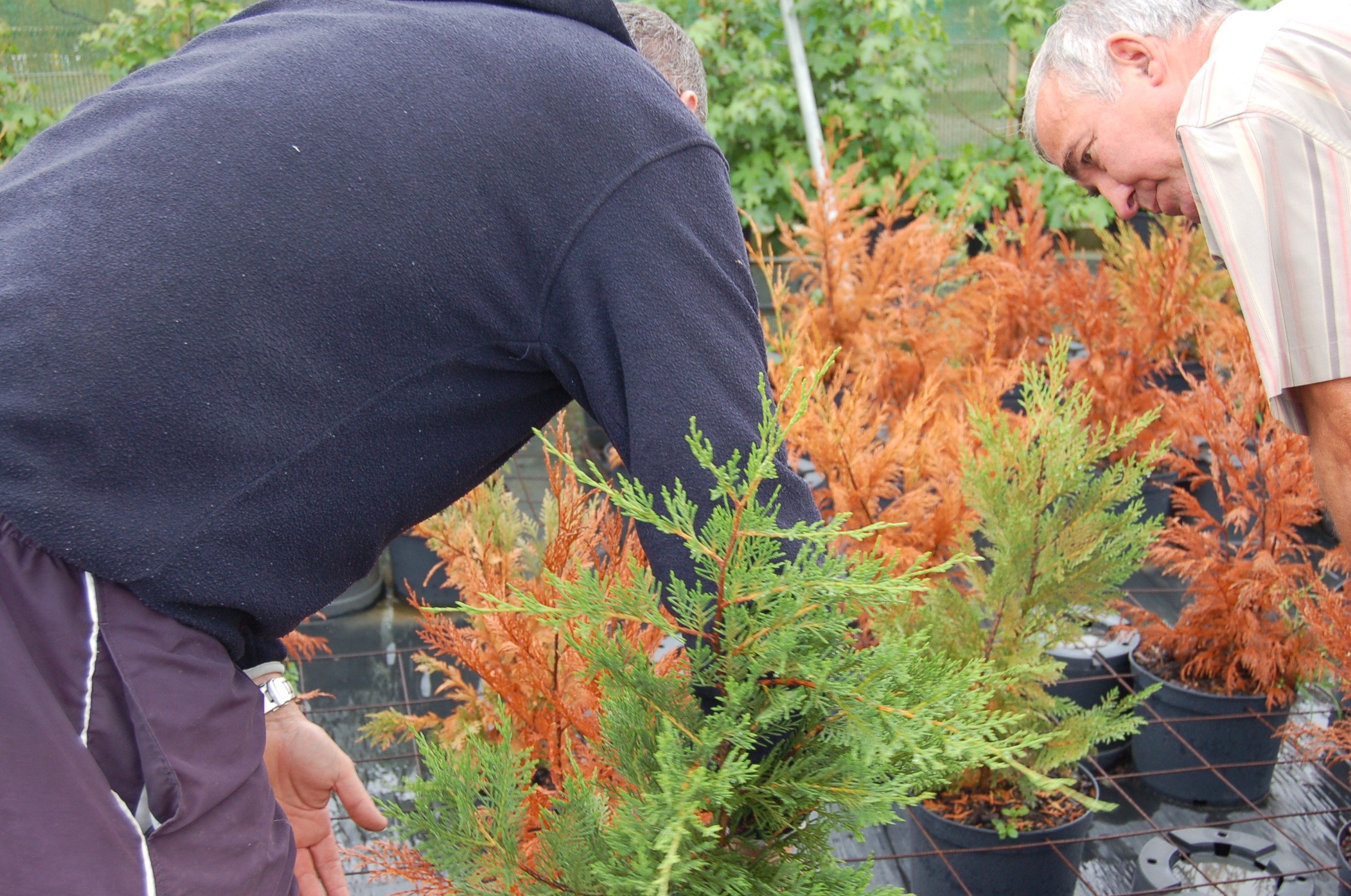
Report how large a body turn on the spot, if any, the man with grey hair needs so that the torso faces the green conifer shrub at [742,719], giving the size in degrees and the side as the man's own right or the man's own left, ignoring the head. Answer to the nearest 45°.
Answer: approximately 45° to the man's own left

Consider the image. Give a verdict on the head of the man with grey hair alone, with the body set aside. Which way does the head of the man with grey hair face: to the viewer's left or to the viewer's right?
to the viewer's left

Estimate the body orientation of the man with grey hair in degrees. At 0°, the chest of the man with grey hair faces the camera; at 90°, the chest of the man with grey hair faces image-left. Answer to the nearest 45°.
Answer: approximately 90°

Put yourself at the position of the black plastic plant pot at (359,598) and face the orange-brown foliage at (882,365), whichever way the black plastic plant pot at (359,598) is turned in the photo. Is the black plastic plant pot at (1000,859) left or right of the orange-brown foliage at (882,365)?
right
